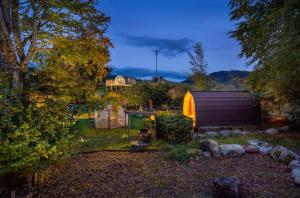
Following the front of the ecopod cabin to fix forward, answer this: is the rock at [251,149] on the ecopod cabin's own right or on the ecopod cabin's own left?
on the ecopod cabin's own left

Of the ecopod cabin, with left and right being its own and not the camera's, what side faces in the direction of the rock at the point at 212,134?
left

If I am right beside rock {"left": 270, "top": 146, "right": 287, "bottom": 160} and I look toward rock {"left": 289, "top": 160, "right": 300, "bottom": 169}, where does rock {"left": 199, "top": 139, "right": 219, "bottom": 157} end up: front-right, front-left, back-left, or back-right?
back-right

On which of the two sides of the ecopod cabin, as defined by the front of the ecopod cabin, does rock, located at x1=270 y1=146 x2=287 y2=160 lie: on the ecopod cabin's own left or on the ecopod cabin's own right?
on the ecopod cabin's own left

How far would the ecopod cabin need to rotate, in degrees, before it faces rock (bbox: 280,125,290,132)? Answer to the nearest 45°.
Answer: approximately 180°

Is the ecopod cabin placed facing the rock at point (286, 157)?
no

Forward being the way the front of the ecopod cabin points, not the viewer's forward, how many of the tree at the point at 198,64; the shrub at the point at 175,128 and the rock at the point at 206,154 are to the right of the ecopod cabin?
1

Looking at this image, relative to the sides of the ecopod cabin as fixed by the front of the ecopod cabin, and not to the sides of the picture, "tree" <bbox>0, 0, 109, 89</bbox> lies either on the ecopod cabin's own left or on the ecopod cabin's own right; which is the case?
on the ecopod cabin's own left

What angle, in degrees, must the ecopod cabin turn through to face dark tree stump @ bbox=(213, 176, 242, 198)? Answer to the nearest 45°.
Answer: approximately 90° to its left

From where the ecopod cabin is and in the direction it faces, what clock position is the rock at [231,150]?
The rock is roughly at 9 o'clock from the ecopod cabin.

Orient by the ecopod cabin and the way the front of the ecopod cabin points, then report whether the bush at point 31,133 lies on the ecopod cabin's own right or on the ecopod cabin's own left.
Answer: on the ecopod cabin's own left

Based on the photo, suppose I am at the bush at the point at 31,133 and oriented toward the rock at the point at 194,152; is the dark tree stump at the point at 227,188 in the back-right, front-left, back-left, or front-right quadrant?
front-right

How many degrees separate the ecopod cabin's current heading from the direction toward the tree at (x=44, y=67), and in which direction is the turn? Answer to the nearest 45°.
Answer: approximately 45° to its left

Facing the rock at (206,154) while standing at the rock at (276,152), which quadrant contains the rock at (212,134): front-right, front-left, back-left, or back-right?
front-right

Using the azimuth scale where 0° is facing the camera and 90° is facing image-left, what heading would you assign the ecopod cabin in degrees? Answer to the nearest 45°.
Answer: approximately 90°
